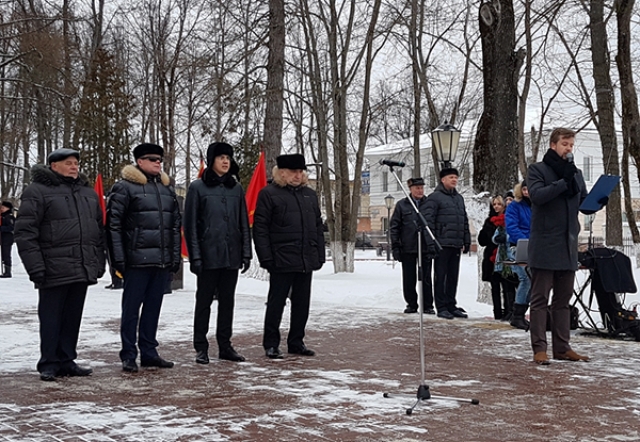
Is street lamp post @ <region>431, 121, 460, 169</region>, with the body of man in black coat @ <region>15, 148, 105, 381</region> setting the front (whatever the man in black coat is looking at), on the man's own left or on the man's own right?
on the man's own left

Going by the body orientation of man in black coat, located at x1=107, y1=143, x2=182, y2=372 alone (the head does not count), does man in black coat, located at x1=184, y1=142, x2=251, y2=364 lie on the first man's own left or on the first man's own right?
on the first man's own left

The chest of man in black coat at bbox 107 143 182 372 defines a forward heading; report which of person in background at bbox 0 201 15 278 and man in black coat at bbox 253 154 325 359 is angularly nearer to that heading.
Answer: the man in black coat

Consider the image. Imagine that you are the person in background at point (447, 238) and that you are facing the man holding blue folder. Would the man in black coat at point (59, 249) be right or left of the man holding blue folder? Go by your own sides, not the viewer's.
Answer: right

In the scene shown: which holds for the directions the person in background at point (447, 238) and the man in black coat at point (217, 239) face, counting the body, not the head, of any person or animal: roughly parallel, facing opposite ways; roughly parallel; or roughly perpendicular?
roughly parallel

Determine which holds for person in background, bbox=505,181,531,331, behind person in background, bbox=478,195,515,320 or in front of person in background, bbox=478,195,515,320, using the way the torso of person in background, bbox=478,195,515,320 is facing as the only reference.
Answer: in front

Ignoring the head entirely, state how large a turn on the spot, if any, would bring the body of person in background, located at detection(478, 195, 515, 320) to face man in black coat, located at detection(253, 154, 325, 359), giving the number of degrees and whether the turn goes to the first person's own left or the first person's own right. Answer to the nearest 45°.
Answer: approximately 90° to the first person's own right

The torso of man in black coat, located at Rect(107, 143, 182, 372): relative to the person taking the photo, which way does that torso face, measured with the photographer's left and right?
facing the viewer and to the right of the viewer

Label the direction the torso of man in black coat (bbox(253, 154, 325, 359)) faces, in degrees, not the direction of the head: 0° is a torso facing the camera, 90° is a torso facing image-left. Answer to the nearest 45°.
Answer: approximately 315°

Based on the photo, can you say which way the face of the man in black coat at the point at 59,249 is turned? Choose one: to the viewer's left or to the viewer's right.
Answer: to the viewer's right

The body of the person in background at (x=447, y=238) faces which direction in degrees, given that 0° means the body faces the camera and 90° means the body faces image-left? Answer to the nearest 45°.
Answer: approximately 315°

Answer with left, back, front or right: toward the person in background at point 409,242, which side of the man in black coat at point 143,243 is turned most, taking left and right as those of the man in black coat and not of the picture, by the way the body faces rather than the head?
left

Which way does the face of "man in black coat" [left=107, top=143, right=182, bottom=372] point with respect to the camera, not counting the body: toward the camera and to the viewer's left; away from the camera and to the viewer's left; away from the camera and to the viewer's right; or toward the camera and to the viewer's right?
toward the camera and to the viewer's right
